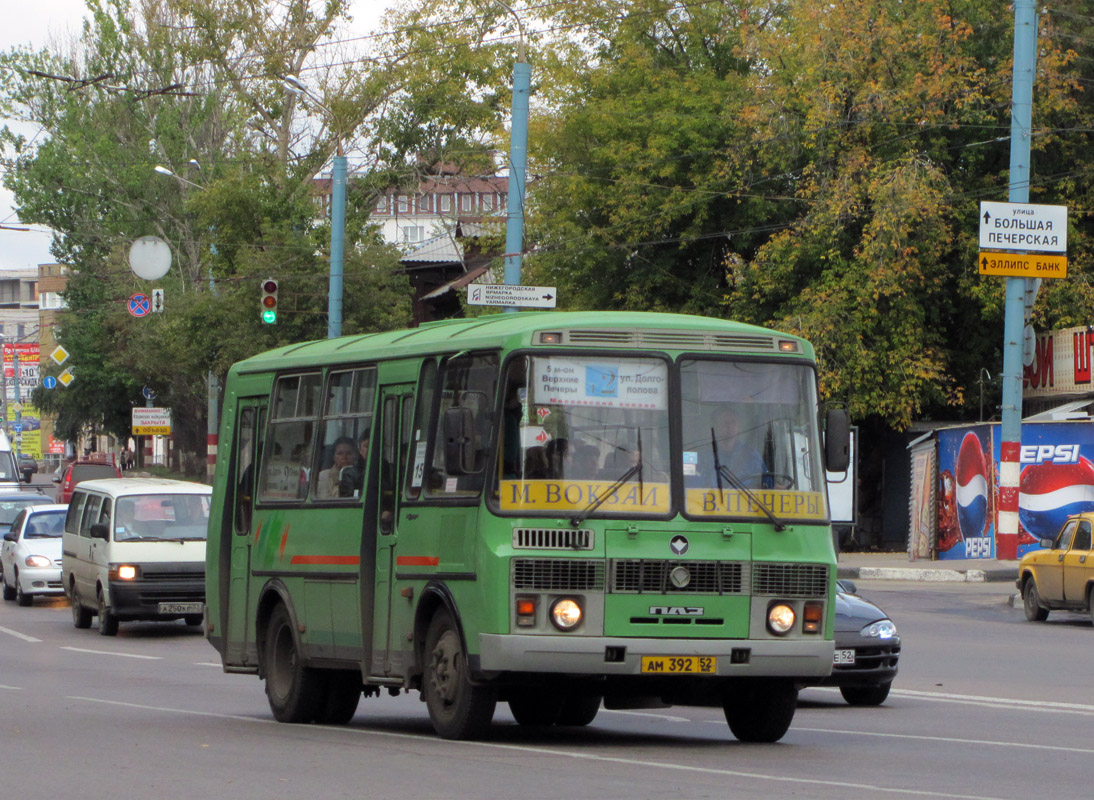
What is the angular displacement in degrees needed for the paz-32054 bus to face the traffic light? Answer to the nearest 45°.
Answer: approximately 135° to its left

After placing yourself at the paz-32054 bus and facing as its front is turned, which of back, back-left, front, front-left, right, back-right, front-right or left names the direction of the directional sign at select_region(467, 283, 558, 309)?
back-left

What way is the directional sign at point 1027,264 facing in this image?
toward the camera

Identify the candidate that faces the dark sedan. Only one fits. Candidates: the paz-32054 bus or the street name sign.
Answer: the street name sign

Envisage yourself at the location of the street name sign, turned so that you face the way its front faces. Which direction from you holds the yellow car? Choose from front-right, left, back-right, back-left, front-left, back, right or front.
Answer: front

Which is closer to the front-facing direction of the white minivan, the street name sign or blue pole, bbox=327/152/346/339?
the street name sign

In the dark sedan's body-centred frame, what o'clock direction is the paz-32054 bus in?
The paz-32054 bus is roughly at 2 o'clock from the dark sedan.

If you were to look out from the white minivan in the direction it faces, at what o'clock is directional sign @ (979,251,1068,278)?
The directional sign is roughly at 10 o'clock from the white minivan.

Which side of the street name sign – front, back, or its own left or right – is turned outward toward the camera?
front
